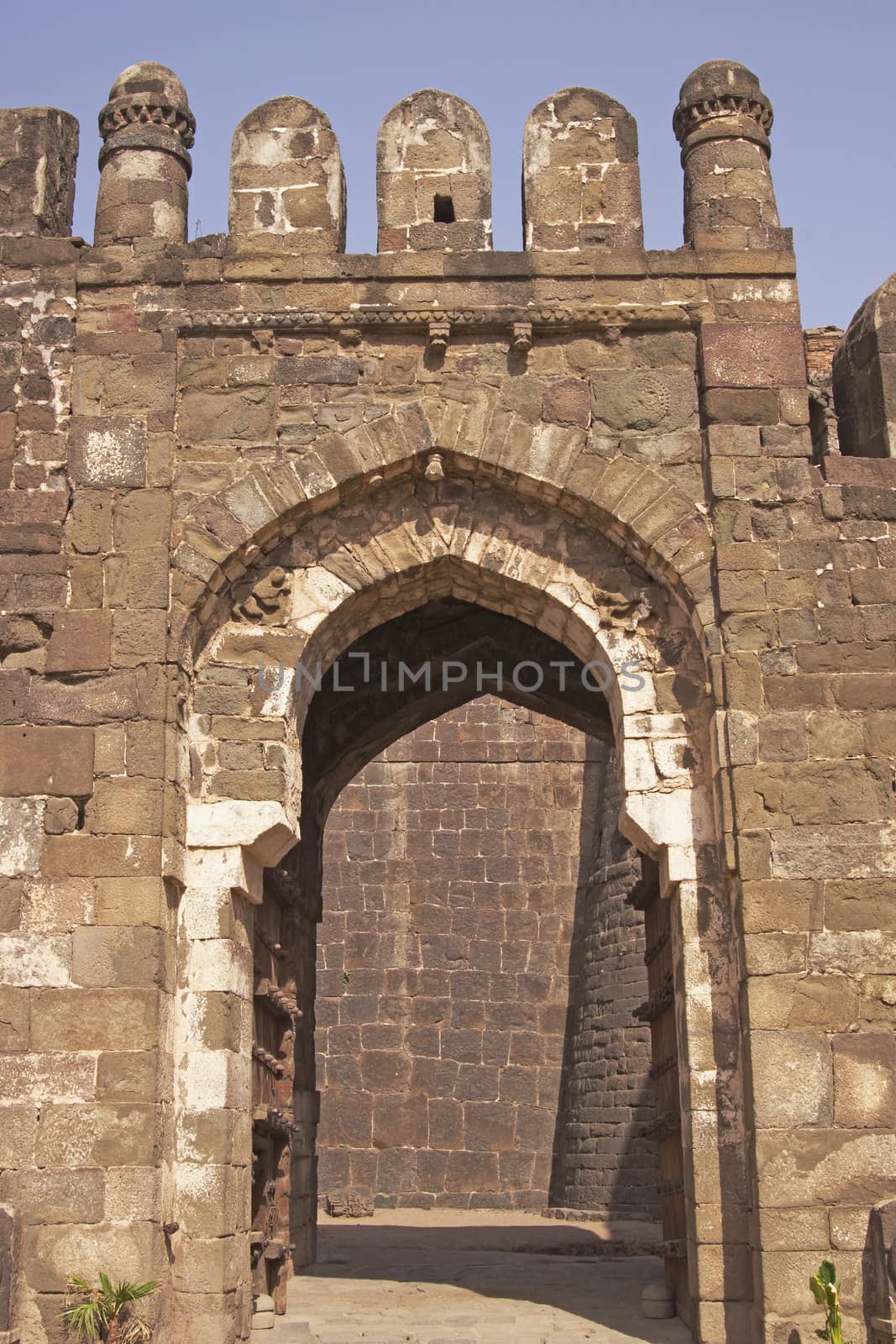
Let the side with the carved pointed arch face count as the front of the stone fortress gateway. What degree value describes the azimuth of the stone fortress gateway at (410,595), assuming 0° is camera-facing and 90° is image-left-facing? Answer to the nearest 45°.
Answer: approximately 0°
